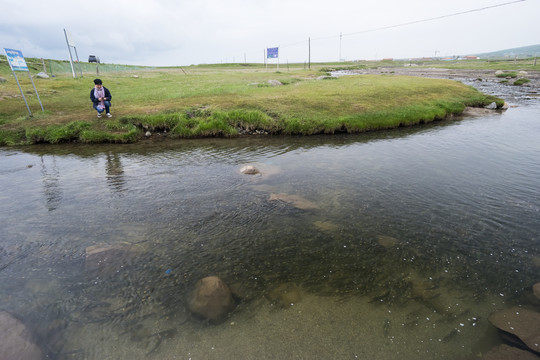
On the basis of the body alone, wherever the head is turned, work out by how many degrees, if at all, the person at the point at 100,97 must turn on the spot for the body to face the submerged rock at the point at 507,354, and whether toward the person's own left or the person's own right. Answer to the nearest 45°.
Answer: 0° — they already face it

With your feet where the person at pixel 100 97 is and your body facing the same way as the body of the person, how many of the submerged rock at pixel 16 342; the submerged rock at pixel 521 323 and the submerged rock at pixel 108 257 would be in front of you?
3

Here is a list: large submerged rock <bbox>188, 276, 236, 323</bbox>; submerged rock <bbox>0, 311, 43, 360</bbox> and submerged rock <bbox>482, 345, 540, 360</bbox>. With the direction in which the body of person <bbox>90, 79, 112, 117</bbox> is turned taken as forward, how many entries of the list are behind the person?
0

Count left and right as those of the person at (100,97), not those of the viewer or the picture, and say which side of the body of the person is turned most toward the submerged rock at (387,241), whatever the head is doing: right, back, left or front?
front

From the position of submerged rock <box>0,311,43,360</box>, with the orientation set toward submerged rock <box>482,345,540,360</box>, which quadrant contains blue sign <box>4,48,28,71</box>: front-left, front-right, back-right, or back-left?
back-left

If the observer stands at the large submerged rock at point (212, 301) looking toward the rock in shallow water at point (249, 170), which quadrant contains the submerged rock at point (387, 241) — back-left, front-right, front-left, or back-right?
front-right

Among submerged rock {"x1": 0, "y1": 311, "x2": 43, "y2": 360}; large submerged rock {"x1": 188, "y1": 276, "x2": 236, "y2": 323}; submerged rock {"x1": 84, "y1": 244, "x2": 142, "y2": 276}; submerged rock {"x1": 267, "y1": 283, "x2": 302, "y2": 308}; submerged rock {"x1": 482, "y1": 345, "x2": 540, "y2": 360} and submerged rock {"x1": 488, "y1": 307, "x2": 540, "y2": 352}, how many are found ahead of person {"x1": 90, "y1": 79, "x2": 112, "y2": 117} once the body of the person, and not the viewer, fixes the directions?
6

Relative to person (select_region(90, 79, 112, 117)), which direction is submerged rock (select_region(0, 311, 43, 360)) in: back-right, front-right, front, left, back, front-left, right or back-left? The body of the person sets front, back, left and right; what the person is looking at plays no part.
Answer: front

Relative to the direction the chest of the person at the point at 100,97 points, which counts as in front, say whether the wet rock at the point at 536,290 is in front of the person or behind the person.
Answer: in front

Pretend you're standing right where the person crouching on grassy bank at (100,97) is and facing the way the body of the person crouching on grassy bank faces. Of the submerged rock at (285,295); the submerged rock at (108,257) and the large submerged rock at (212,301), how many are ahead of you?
3

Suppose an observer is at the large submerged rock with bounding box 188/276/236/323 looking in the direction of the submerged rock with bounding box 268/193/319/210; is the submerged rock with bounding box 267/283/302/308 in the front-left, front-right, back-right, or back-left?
front-right

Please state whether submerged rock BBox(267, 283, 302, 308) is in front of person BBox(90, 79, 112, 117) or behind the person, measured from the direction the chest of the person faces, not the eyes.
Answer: in front

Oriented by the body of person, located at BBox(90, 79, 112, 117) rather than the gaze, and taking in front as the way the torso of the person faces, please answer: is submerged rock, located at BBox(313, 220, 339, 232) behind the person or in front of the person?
in front

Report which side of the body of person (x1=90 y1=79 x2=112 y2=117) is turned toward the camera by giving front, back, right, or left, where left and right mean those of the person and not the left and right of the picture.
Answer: front
